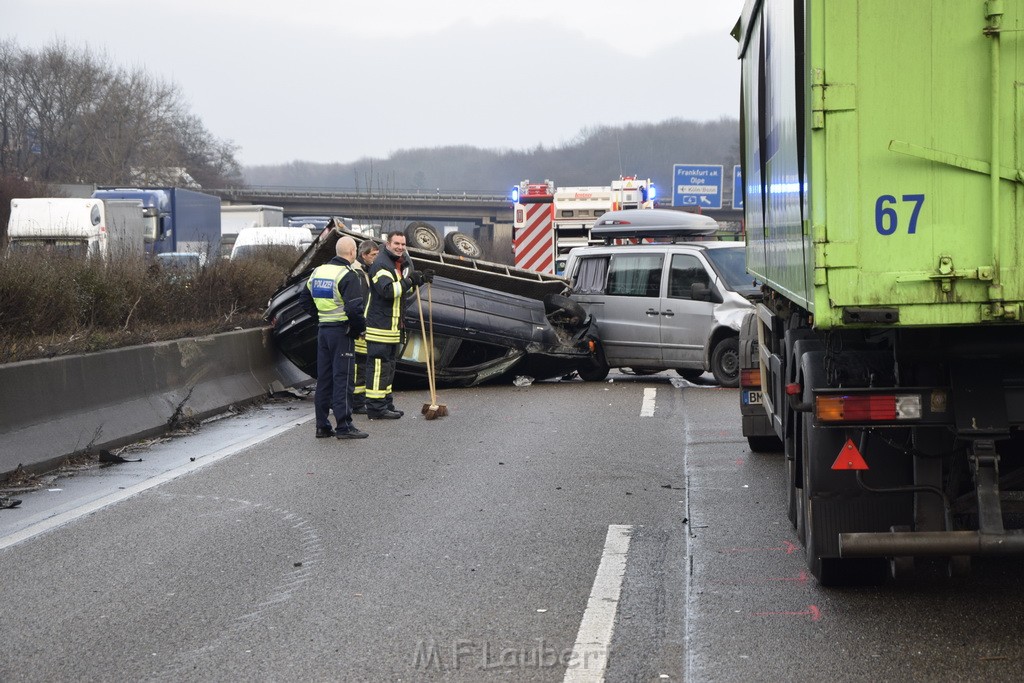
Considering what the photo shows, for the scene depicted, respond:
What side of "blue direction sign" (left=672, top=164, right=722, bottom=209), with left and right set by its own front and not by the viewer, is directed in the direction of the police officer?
front

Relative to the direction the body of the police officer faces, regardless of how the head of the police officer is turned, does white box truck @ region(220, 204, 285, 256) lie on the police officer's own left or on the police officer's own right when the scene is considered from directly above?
on the police officer's own left

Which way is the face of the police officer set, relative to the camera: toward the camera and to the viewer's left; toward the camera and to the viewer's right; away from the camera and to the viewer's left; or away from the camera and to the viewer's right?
away from the camera and to the viewer's right

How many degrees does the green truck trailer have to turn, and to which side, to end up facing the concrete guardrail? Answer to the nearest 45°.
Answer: approximately 45° to its left

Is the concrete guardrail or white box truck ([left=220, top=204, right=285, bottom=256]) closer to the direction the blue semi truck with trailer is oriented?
the concrete guardrail

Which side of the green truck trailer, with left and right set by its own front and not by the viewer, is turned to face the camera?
back

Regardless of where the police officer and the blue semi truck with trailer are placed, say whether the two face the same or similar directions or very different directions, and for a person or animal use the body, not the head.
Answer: very different directions

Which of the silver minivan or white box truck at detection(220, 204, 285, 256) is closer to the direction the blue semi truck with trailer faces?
the silver minivan

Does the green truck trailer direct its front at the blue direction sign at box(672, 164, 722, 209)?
yes

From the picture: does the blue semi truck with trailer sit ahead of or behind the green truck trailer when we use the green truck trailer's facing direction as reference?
ahead

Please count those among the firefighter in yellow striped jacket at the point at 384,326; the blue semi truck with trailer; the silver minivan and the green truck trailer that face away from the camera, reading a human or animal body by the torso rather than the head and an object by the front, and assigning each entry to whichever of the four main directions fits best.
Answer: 1

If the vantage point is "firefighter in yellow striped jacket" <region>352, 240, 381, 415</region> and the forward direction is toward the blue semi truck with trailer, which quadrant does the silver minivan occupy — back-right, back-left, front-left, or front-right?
front-right

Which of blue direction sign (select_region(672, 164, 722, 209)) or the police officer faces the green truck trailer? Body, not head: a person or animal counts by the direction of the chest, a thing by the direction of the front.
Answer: the blue direction sign

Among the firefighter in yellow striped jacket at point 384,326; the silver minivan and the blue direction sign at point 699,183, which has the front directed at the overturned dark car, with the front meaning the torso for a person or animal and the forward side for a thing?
the blue direction sign
